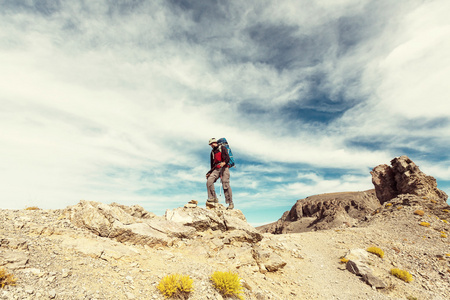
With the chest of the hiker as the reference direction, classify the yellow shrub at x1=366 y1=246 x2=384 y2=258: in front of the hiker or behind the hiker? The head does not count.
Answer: behind

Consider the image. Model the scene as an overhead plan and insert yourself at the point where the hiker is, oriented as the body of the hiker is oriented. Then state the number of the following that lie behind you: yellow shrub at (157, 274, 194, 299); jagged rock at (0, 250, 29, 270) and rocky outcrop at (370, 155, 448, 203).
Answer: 1

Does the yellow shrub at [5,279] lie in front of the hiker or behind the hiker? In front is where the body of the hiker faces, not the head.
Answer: in front

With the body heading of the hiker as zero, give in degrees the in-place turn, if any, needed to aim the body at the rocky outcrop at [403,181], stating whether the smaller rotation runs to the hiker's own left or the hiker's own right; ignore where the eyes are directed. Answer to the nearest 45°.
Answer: approximately 180°

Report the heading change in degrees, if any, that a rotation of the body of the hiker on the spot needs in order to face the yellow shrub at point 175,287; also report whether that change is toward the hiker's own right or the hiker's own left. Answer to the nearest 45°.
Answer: approximately 45° to the hiker's own left

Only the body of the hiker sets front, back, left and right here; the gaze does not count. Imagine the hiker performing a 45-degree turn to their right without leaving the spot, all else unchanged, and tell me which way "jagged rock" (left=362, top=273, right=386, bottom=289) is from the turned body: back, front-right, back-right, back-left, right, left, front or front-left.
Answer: back

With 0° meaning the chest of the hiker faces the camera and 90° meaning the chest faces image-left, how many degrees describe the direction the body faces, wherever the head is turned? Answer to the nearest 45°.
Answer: approximately 45°

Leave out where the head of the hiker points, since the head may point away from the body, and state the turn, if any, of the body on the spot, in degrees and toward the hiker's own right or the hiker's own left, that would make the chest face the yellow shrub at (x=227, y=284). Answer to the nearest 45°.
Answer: approximately 45° to the hiker's own left
